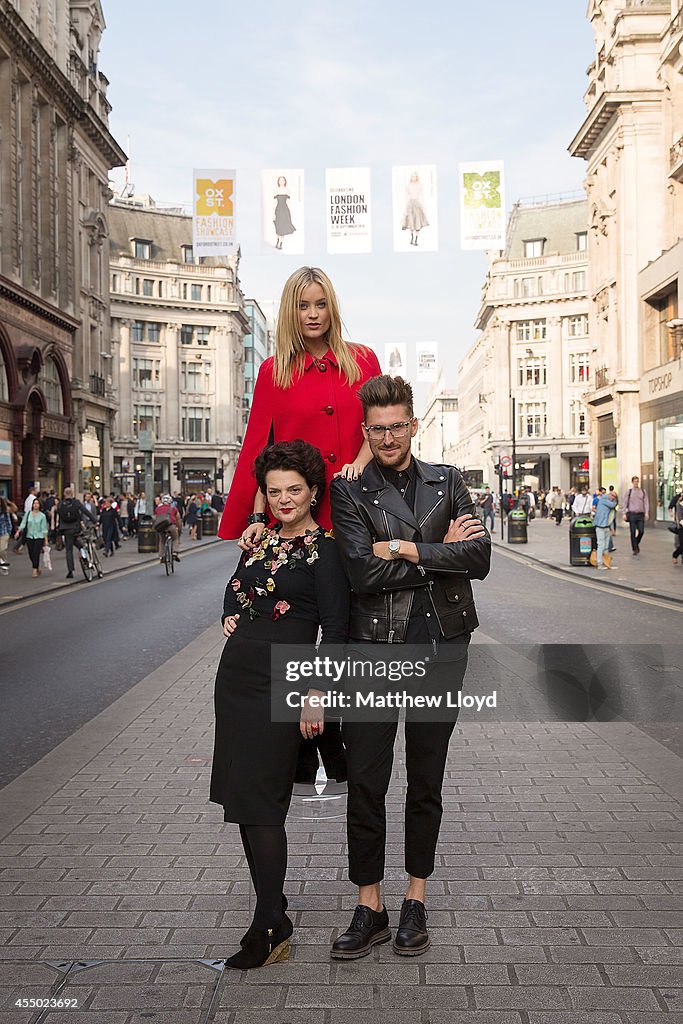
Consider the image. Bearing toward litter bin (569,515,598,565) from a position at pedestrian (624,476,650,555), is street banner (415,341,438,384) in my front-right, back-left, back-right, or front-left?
back-right

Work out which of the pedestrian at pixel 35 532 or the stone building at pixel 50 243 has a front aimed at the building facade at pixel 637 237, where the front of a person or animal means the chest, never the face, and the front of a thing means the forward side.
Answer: the stone building

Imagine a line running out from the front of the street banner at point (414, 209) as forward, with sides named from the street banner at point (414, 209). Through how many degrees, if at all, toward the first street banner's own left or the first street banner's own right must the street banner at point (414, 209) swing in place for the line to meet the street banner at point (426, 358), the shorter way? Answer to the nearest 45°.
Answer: approximately 180°

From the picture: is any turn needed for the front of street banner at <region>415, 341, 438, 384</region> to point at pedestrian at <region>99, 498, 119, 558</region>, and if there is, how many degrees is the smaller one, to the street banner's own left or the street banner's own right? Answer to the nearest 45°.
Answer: approximately 45° to the street banner's own right

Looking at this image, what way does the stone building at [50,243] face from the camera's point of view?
to the viewer's right
